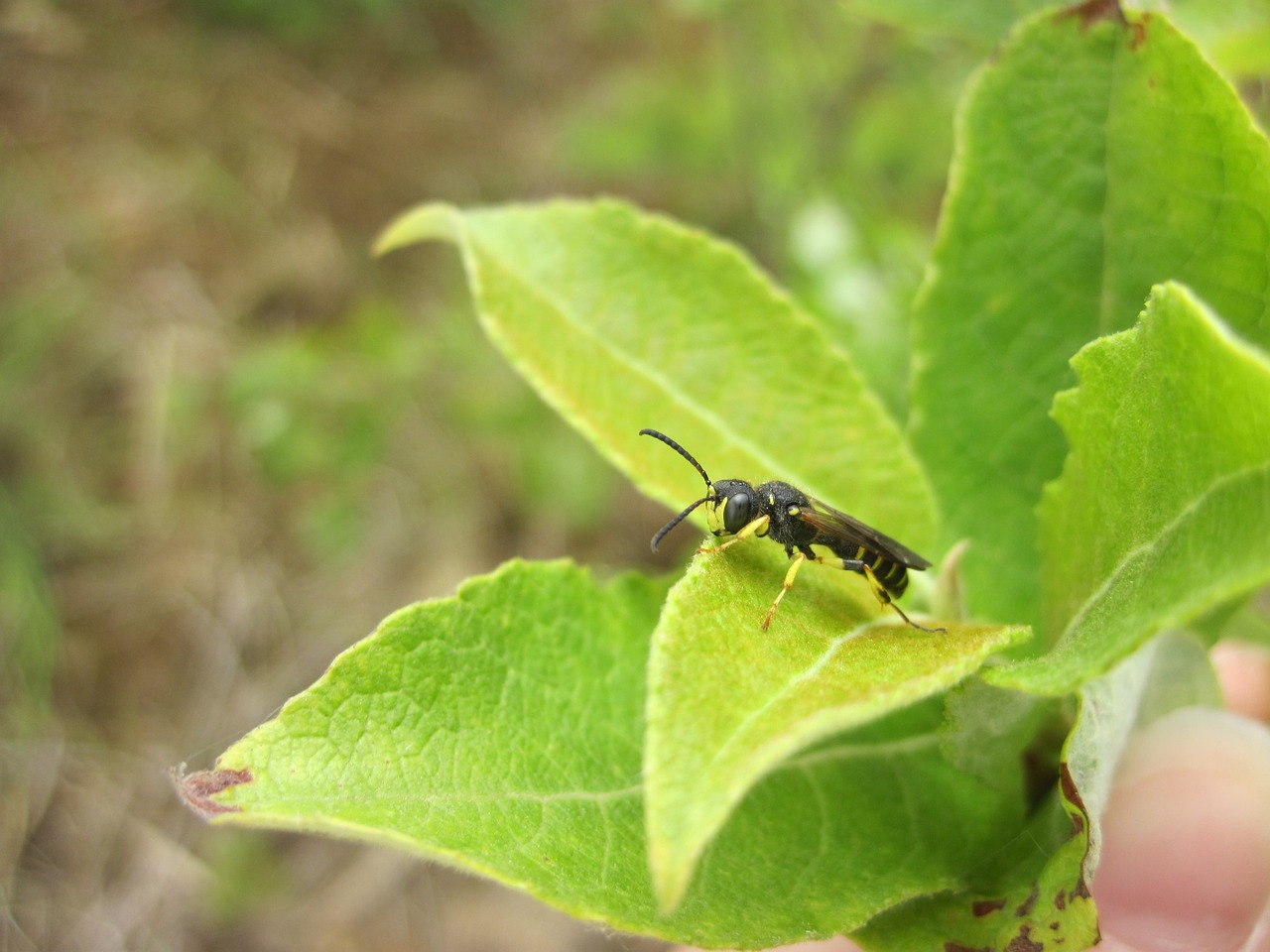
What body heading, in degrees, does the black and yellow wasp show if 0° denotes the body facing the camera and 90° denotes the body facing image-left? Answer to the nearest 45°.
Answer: approximately 90°
